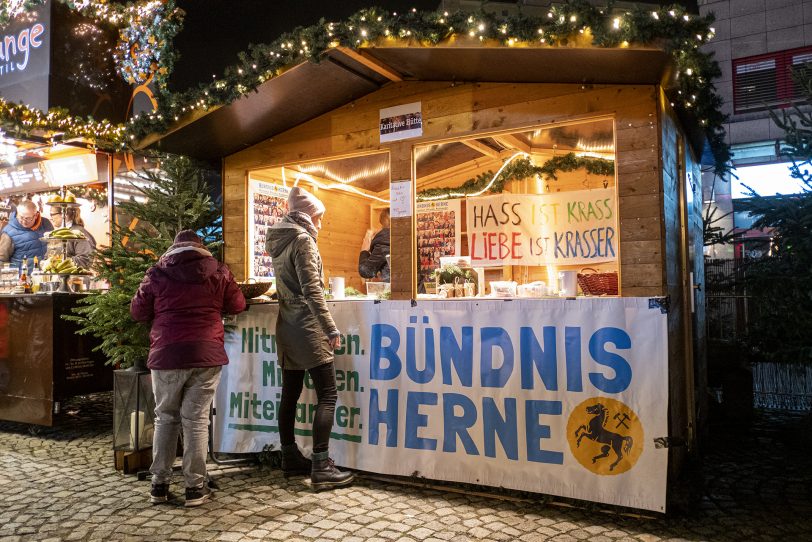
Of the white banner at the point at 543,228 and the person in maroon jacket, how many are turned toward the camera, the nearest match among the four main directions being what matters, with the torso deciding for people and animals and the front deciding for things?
1

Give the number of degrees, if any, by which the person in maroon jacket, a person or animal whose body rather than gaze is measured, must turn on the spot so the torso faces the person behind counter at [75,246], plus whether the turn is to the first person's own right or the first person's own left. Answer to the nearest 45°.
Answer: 0° — they already face them

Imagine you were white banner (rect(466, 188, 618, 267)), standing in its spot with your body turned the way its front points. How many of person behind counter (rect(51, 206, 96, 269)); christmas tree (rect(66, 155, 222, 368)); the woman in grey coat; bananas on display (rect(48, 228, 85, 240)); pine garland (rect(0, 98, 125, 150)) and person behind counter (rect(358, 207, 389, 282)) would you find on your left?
0

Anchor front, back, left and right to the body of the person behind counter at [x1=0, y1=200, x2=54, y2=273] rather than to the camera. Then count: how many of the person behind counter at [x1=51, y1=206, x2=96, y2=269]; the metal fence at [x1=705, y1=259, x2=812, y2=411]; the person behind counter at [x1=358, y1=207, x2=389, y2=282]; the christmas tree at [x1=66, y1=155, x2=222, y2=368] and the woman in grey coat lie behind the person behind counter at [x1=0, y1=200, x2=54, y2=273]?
0

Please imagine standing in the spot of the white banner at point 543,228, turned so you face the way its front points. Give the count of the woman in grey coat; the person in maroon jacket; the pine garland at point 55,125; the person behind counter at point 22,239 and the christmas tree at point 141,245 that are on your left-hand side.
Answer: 0

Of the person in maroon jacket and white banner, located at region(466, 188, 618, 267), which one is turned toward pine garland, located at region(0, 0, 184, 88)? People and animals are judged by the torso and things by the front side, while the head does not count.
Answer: the person in maroon jacket

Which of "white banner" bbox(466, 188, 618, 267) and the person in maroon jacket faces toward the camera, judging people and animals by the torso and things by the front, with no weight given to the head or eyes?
the white banner

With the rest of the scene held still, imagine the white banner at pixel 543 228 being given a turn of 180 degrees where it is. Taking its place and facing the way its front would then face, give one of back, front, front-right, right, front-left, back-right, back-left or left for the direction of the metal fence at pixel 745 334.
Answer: front-right

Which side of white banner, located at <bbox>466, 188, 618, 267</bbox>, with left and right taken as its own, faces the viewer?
front

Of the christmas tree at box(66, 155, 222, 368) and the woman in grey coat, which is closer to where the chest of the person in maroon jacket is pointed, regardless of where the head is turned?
the christmas tree

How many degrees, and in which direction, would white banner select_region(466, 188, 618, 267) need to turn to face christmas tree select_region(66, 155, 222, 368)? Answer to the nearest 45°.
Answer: approximately 90° to its right

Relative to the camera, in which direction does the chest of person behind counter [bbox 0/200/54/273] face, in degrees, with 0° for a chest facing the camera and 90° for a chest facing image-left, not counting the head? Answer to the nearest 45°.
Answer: approximately 315°

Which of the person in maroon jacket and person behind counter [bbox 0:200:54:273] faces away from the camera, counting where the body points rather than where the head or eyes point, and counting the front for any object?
the person in maroon jacket

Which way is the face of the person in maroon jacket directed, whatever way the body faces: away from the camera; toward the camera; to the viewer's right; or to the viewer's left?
away from the camera

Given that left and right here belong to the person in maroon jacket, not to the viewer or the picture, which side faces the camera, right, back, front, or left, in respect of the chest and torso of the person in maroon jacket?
back
